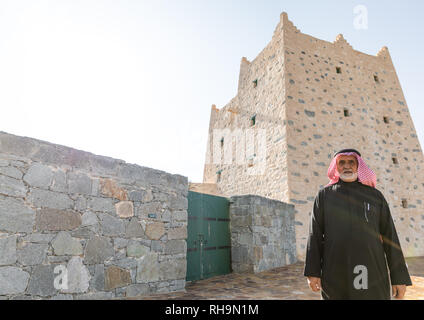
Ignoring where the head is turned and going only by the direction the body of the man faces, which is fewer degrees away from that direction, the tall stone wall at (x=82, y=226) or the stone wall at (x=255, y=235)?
the tall stone wall

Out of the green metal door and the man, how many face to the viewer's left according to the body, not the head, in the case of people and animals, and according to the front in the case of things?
0

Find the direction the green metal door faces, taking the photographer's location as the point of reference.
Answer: facing the viewer and to the right of the viewer

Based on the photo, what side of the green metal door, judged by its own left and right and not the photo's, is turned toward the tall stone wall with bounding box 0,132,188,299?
right

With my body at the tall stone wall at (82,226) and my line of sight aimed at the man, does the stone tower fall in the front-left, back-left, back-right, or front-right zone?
front-left

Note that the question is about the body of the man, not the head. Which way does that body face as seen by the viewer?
toward the camera

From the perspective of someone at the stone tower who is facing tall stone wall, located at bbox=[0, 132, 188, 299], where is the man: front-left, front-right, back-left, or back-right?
front-left

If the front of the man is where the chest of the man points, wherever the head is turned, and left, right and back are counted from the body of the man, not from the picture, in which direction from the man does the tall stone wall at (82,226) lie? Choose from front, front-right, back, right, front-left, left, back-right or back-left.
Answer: right

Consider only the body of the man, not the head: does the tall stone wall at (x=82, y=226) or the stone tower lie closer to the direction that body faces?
the tall stone wall

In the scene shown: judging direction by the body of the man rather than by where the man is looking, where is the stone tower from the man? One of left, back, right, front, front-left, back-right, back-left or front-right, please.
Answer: back

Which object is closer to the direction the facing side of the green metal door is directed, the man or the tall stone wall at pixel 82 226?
the man

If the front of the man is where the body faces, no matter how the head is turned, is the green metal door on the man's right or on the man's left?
on the man's right
